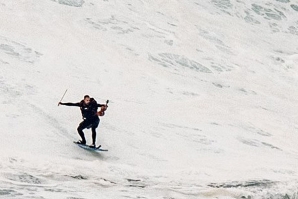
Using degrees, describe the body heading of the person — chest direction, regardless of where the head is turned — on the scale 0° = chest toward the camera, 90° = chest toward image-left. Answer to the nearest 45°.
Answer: approximately 45°
